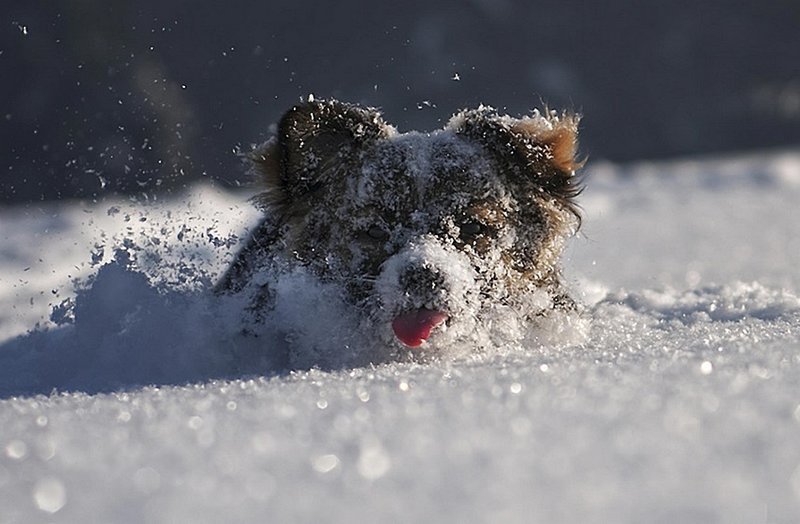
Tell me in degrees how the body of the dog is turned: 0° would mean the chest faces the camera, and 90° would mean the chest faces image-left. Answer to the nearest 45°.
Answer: approximately 0°
